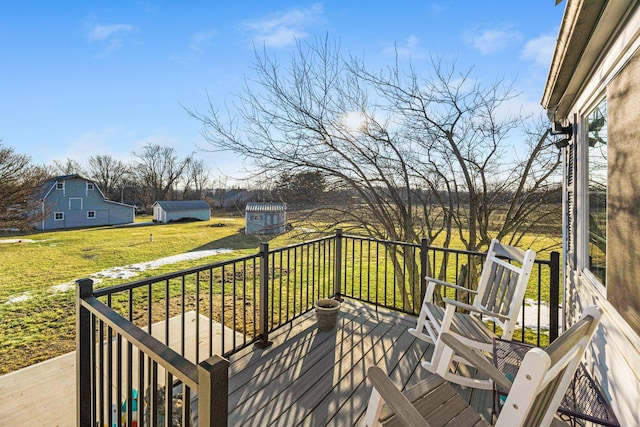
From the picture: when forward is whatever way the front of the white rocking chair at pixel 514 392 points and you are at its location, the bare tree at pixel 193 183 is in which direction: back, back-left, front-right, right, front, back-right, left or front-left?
front

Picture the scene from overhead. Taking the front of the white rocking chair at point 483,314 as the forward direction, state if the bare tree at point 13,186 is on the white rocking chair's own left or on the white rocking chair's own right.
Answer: on the white rocking chair's own right

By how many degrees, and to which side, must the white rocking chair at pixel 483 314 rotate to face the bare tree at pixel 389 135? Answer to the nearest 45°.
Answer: approximately 90° to its right

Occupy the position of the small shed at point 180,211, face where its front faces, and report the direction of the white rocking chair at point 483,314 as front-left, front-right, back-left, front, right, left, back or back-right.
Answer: front-left

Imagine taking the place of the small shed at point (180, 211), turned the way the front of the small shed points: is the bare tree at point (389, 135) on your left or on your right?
on your left

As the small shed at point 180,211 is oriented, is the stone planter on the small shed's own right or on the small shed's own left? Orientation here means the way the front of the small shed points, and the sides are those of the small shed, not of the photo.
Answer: on the small shed's own left

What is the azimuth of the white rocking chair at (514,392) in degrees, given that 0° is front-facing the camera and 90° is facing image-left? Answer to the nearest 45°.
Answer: approximately 135°

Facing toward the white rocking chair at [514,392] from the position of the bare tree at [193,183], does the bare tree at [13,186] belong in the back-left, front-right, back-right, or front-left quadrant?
front-right

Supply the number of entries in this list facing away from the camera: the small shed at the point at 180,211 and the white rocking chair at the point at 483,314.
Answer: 0

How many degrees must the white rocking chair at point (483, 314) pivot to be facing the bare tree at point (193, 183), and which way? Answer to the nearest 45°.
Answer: approximately 90° to its right

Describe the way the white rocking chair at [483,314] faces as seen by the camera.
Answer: facing the viewer and to the left of the viewer

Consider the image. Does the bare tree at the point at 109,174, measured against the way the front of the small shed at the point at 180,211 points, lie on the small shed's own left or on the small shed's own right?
on the small shed's own right
